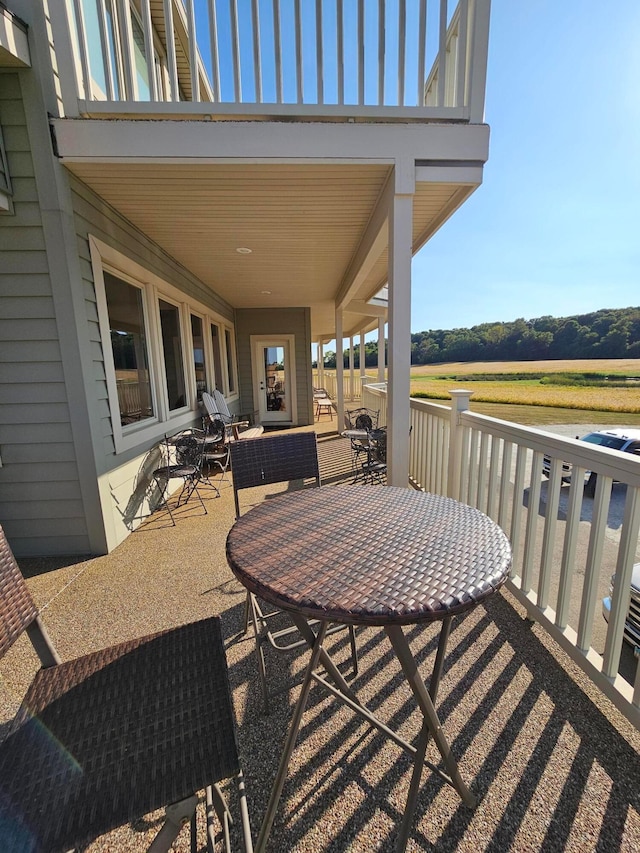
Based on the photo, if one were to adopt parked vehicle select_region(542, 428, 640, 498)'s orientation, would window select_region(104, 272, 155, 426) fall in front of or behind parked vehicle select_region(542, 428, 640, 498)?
in front

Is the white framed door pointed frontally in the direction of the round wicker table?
yes

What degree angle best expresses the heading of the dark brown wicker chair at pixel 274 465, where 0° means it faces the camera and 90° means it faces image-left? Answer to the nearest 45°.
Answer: approximately 315°

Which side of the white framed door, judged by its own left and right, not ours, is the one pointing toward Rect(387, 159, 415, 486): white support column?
front

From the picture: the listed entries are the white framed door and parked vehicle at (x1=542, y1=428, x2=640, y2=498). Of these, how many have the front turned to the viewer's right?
0

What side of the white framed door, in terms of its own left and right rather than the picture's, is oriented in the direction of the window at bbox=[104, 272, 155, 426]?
front

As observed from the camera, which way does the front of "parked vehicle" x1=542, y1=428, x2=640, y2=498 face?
facing the viewer and to the left of the viewer

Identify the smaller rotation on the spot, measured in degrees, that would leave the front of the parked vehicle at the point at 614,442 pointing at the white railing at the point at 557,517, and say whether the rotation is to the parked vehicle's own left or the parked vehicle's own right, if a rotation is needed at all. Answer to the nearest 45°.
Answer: approximately 45° to the parked vehicle's own left

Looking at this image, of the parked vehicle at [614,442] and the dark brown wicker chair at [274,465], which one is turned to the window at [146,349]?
the parked vehicle

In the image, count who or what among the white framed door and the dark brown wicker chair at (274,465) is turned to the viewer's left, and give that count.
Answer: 0

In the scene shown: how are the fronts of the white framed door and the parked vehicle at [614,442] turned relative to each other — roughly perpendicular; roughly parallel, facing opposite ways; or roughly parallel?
roughly perpendicular

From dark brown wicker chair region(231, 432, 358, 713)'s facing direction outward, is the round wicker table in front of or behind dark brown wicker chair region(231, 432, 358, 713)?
in front

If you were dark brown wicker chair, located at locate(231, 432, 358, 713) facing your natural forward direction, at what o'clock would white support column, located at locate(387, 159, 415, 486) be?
The white support column is roughly at 7 o'clock from the dark brown wicker chair.
